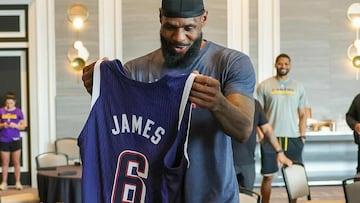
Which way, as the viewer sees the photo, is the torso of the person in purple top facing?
toward the camera

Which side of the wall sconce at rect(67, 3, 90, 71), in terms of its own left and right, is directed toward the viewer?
front

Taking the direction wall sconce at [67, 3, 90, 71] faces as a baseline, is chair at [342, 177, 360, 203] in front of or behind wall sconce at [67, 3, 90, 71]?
in front

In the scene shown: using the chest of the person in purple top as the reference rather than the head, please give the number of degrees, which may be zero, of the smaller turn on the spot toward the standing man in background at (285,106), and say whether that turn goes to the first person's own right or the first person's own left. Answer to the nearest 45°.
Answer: approximately 45° to the first person's own left

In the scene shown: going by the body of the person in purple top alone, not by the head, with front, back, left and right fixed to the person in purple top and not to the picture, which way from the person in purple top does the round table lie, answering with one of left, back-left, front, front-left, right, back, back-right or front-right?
front

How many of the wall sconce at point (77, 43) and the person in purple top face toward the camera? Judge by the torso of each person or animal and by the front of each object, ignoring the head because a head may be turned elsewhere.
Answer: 2

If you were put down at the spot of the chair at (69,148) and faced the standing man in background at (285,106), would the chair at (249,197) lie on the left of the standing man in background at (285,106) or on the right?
right

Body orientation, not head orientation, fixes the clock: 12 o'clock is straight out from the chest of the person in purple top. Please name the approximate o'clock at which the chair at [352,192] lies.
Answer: The chair is roughly at 11 o'clock from the person in purple top.

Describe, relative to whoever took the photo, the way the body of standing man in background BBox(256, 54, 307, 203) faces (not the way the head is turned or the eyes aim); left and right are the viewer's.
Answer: facing the viewer

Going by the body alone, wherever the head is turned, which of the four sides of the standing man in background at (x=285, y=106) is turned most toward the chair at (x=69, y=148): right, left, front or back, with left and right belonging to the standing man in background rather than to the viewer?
right
